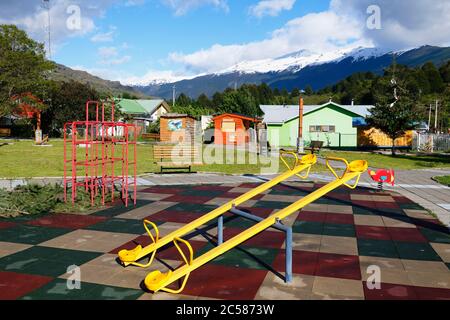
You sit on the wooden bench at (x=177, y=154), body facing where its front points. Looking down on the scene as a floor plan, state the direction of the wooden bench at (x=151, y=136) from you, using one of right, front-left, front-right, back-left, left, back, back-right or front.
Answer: back

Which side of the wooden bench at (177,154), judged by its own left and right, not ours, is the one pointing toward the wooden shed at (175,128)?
back

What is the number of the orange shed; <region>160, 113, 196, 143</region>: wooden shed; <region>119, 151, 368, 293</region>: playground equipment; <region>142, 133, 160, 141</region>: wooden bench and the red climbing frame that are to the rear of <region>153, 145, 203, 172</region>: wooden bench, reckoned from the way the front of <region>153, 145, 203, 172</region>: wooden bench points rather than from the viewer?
3

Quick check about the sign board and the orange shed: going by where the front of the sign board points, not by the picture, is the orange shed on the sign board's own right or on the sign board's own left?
on the sign board's own left

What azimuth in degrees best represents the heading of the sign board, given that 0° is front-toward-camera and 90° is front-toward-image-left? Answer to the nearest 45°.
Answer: approximately 0°
